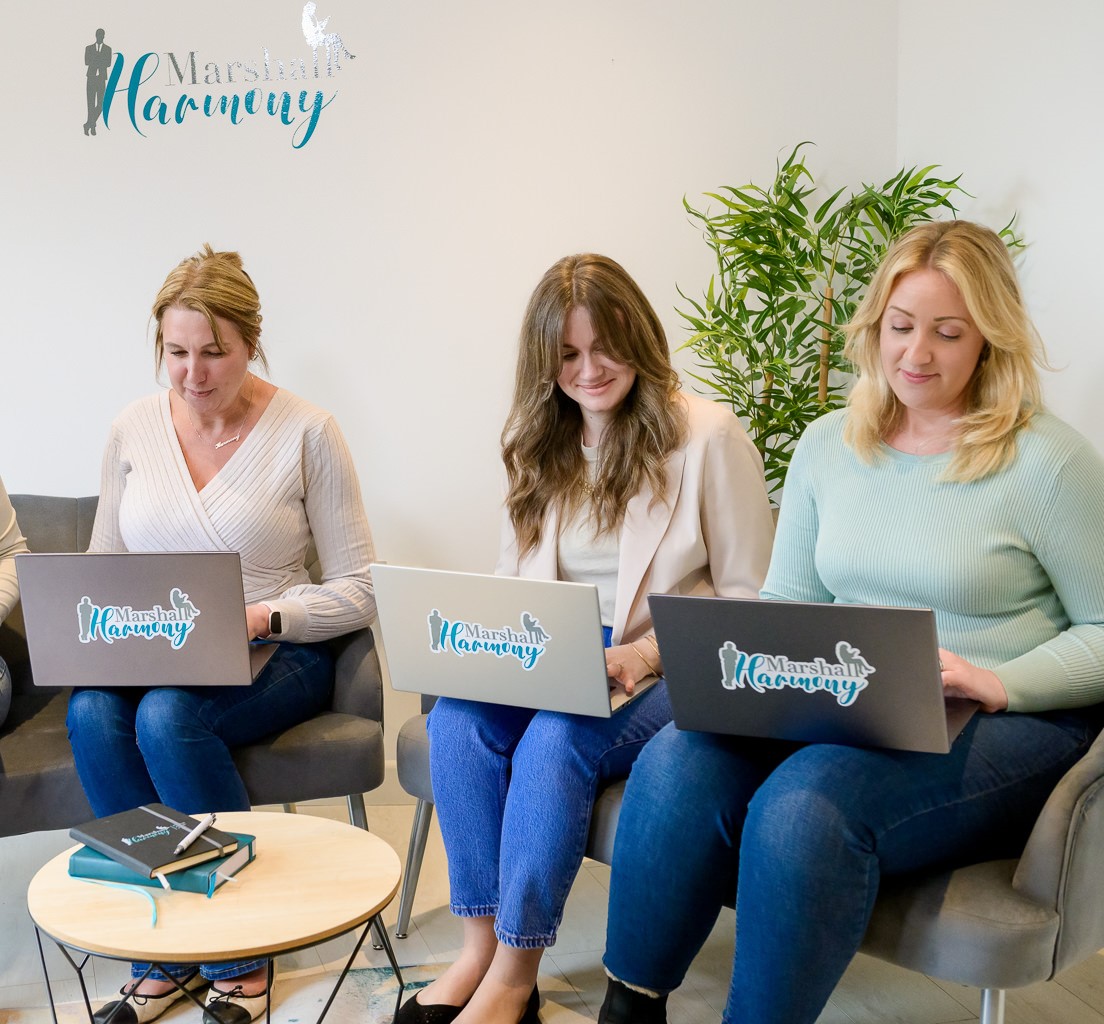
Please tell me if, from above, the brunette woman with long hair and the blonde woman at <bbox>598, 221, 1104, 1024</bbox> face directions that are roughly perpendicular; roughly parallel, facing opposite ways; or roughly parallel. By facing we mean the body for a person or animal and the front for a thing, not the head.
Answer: roughly parallel

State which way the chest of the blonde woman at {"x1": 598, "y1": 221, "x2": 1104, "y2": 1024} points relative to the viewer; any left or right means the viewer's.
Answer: facing the viewer and to the left of the viewer

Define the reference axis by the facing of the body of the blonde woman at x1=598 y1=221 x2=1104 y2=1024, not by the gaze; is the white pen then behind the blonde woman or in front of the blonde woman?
in front

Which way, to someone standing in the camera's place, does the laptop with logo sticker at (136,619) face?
facing away from the viewer

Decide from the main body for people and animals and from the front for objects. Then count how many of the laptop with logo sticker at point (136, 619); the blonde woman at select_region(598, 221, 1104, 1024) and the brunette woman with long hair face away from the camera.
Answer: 1

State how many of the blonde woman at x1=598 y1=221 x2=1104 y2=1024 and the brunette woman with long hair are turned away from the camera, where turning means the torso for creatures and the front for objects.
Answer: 0

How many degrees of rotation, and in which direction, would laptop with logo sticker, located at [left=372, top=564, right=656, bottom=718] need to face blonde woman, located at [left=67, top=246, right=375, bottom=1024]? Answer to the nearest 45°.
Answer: approximately 90° to its left

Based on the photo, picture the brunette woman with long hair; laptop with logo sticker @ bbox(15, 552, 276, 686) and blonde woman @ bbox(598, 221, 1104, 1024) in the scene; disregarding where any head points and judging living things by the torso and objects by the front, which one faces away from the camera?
the laptop with logo sticker

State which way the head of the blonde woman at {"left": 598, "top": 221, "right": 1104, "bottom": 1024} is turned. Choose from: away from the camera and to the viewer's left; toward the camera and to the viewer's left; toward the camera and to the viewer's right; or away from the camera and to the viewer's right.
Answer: toward the camera and to the viewer's left

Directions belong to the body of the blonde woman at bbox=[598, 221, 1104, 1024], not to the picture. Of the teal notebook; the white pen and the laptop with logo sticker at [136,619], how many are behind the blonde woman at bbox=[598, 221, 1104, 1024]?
0

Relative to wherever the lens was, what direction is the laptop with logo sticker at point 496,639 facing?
facing away from the viewer and to the right of the viewer
